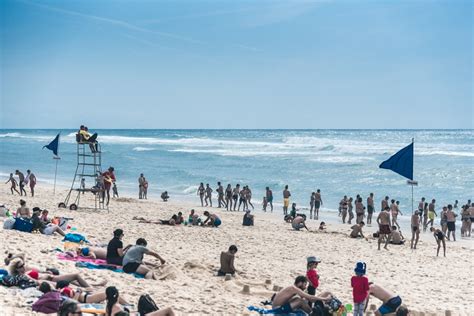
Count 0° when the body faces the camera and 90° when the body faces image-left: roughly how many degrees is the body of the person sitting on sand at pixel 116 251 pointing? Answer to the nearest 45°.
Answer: approximately 225°

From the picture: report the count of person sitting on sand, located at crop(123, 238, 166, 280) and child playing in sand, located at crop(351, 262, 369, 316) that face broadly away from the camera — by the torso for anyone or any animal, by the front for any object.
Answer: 1

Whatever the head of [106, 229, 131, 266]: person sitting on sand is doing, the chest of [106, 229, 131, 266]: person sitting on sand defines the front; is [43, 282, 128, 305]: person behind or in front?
behind

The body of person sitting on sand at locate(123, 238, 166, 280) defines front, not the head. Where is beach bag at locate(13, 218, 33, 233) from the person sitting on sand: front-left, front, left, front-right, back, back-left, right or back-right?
back-left

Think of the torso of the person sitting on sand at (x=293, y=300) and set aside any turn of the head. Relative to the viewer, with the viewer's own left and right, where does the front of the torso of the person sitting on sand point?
facing to the right of the viewer

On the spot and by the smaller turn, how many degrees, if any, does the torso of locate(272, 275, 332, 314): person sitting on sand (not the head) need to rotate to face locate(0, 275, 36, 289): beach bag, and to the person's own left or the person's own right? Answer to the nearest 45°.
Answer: approximately 180°

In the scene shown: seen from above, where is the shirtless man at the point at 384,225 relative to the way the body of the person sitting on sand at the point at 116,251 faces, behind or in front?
in front
